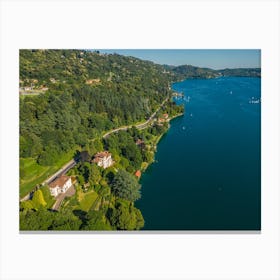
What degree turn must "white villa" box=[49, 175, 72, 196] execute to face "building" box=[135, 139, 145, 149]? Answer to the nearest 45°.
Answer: approximately 90° to its left

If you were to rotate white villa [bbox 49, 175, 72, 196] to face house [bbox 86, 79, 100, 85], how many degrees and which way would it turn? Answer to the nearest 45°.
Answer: approximately 135° to its left

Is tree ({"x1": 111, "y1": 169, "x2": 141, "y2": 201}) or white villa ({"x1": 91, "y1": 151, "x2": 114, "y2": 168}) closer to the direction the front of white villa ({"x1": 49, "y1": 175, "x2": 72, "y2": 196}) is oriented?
the tree

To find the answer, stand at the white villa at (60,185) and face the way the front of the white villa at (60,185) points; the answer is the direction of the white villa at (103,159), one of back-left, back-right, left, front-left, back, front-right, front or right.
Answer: left

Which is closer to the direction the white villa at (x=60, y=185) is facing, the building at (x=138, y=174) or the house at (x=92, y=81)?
the building

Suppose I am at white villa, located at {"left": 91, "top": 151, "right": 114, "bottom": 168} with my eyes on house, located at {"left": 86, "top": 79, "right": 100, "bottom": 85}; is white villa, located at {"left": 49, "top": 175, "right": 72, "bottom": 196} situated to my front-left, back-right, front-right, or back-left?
back-left

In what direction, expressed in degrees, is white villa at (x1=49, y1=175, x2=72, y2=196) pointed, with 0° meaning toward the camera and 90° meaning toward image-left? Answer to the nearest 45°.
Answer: approximately 315°

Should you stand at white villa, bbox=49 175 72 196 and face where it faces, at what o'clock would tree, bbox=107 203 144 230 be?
The tree is roughly at 12 o'clock from the white villa.

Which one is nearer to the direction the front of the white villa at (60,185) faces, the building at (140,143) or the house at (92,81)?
the building

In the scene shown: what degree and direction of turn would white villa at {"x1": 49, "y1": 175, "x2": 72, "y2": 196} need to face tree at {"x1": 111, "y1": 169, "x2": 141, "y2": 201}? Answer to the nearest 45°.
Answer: approximately 45° to its left
